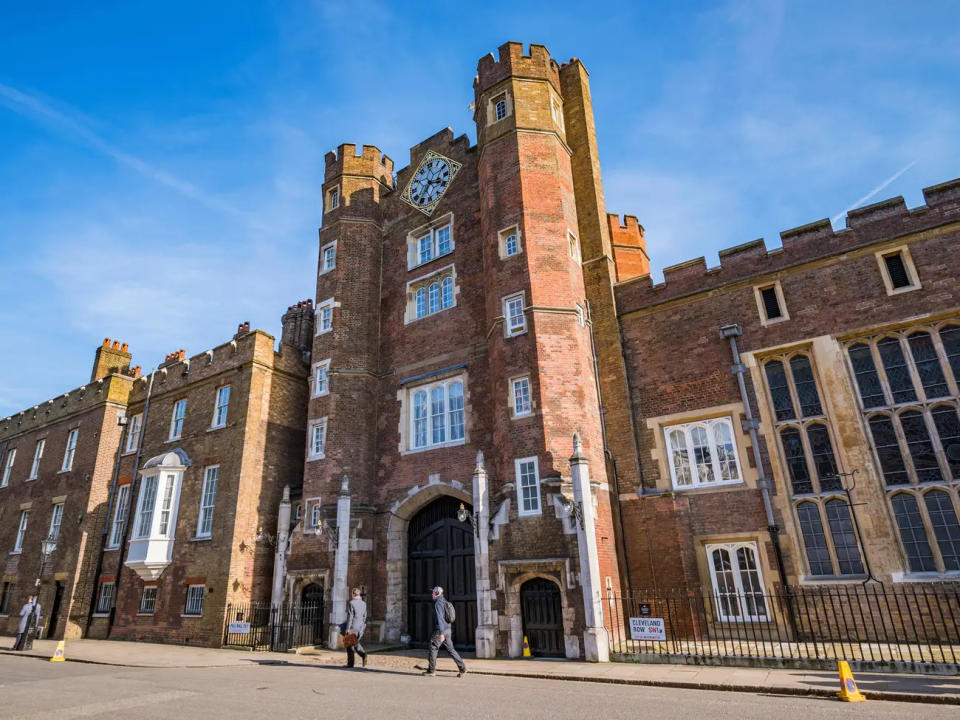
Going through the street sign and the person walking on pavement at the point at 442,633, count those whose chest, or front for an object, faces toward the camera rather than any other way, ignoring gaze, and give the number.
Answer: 1

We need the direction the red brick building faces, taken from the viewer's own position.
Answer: facing the viewer and to the left of the viewer

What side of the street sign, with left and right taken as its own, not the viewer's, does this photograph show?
front

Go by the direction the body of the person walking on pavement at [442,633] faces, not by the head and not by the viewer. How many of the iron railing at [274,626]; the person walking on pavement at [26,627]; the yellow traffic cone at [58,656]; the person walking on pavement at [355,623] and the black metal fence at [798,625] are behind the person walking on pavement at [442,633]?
1

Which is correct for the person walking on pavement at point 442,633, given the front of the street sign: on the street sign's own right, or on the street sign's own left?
on the street sign's own right

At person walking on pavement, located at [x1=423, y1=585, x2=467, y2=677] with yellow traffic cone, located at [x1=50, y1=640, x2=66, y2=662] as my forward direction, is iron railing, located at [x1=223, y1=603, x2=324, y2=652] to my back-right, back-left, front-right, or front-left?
front-right

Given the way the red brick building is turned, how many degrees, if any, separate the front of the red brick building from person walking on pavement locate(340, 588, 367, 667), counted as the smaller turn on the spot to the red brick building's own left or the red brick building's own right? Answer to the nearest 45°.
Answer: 0° — it already faces them

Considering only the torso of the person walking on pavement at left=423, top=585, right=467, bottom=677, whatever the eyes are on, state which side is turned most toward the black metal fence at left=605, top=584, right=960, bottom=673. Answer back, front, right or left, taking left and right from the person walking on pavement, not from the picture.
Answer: back

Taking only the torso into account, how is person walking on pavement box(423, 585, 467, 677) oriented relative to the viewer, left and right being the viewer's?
facing to the left of the viewer

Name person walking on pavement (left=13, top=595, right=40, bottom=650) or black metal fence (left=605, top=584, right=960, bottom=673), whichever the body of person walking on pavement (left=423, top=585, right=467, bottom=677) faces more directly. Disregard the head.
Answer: the person walking on pavement

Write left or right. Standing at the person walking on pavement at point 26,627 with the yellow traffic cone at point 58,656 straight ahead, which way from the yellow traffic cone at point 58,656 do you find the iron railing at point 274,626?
left

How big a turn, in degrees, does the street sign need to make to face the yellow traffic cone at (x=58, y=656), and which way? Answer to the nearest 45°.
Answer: approximately 90° to its right
